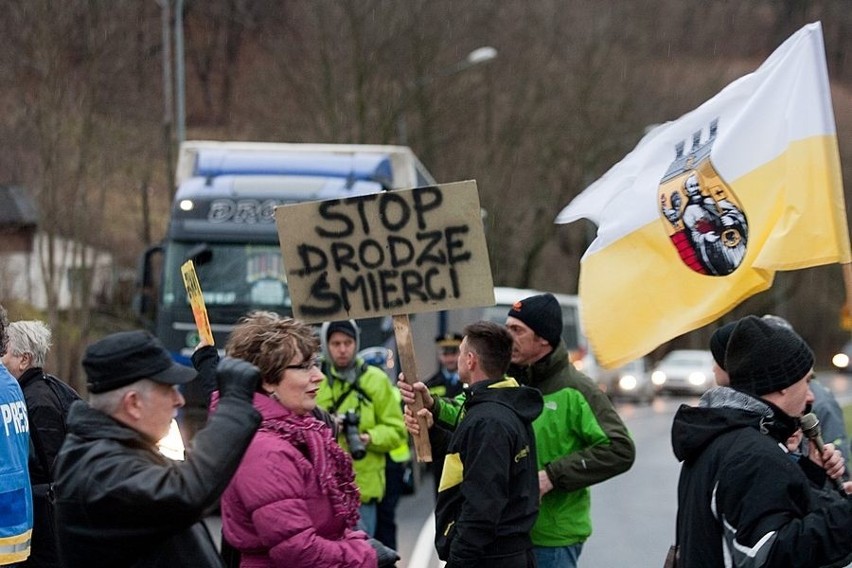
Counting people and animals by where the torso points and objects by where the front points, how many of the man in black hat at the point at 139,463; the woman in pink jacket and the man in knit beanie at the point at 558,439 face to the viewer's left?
1

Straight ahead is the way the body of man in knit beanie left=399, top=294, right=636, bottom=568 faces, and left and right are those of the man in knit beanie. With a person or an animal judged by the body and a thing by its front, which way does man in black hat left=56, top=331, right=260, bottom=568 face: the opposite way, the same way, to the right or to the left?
the opposite way

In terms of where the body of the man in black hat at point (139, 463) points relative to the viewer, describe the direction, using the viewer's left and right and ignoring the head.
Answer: facing to the right of the viewer

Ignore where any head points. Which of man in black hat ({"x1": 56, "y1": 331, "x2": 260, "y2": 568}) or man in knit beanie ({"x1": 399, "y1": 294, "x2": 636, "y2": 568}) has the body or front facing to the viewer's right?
the man in black hat

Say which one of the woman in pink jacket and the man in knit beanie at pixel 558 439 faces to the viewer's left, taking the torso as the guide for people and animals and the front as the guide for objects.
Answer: the man in knit beanie

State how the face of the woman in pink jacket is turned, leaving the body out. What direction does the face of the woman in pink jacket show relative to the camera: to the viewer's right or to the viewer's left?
to the viewer's right

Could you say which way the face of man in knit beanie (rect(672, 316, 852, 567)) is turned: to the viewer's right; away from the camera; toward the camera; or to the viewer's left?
to the viewer's right

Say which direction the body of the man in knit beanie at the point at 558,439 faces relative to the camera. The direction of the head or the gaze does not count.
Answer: to the viewer's left

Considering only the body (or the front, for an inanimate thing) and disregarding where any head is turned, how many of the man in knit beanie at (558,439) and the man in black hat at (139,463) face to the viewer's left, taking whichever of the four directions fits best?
1

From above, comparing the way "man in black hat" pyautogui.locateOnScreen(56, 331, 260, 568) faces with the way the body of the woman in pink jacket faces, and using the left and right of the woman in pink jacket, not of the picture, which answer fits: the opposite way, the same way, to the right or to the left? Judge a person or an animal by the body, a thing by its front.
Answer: the same way

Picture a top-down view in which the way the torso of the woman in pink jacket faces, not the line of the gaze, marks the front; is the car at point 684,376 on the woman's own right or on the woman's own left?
on the woman's own left
